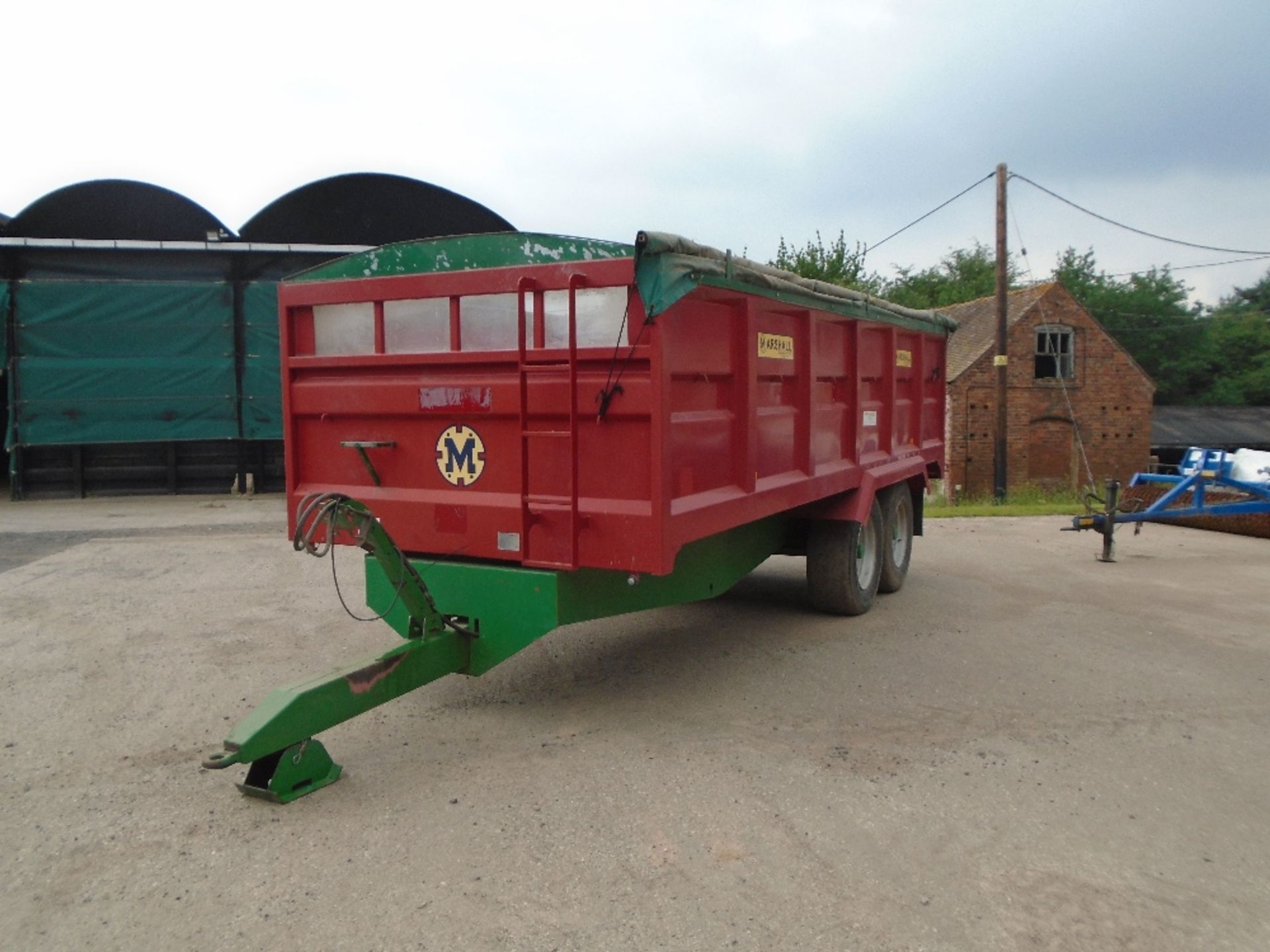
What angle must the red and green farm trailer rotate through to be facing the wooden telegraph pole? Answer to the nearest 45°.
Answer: approximately 180°

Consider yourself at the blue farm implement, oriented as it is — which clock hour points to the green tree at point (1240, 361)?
The green tree is roughly at 3 o'clock from the blue farm implement.

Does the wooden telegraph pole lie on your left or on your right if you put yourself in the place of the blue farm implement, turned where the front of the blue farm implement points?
on your right

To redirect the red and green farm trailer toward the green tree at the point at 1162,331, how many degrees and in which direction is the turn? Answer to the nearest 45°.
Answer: approximately 180°

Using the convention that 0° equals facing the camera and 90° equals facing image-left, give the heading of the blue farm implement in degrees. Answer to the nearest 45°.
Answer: approximately 90°

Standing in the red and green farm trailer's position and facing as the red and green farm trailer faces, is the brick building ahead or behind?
behind

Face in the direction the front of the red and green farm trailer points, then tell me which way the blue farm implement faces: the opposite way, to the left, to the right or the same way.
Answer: to the right

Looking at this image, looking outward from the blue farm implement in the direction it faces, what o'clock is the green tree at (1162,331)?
The green tree is roughly at 3 o'clock from the blue farm implement.

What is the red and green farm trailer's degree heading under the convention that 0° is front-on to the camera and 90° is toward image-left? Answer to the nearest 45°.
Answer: approximately 45°

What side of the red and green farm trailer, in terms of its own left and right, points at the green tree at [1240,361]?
back

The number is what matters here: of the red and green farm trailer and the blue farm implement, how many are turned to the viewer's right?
0
